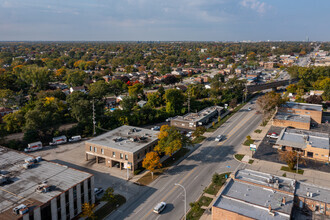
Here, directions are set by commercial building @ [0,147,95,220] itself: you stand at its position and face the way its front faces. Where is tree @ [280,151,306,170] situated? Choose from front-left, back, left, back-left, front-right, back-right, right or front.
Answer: front-left

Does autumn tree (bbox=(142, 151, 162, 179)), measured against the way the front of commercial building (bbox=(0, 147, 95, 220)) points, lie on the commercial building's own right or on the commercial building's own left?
on the commercial building's own left

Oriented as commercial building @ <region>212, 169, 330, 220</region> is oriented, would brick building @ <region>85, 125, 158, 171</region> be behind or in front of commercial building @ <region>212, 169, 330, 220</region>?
in front

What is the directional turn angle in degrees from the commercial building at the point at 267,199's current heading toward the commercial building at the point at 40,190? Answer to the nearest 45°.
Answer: approximately 45° to its left

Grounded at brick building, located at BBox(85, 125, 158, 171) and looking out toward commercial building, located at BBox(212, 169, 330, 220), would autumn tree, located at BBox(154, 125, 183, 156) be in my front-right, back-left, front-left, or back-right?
front-left

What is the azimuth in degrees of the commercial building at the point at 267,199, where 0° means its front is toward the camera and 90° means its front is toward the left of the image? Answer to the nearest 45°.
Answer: approximately 135°

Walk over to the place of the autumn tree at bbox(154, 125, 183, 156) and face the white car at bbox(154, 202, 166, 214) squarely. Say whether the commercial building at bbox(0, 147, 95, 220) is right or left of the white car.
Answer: right

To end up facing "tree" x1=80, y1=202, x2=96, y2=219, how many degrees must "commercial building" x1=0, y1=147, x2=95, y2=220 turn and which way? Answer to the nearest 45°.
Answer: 0° — it already faces it

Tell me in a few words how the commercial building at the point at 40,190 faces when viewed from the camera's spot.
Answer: facing the viewer and to the right of the viewer

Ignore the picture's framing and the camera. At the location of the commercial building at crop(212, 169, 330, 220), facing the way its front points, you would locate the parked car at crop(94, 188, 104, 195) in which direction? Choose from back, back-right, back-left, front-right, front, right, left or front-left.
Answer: front-left

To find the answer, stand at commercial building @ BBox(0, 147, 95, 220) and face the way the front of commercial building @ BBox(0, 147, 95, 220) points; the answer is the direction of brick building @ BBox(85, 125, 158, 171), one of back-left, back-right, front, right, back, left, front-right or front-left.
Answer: left

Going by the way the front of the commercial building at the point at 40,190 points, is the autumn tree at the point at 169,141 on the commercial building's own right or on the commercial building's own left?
on the commercial building's own left

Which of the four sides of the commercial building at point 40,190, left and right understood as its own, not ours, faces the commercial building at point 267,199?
front

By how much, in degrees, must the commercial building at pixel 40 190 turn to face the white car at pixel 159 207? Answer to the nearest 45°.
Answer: approximately 45° to its left
